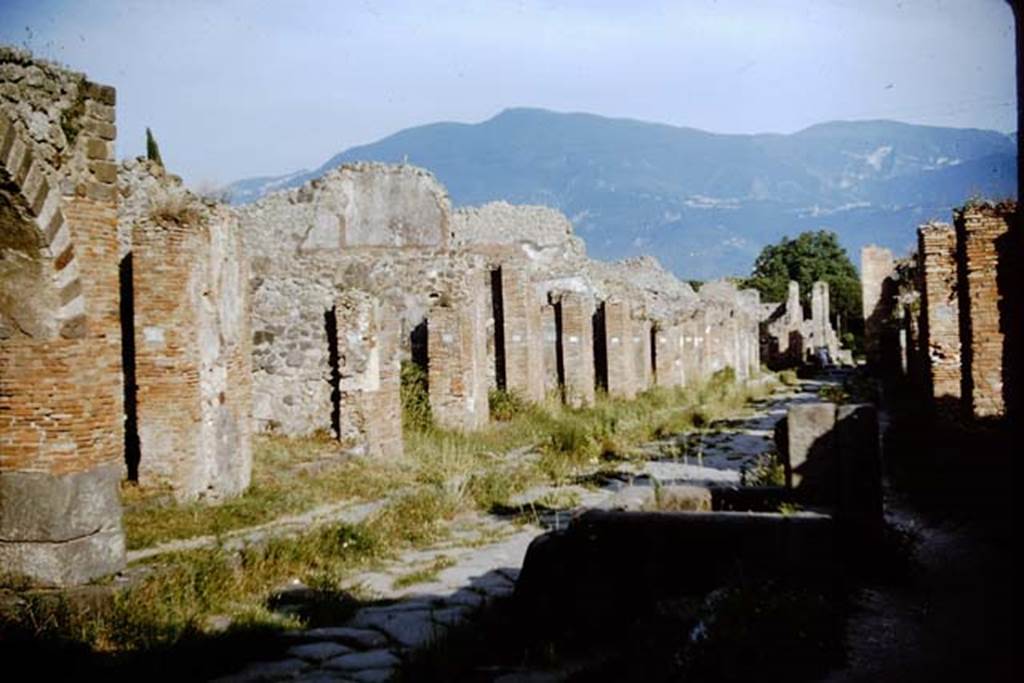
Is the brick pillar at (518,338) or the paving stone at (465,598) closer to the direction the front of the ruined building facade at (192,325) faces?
the paving stone

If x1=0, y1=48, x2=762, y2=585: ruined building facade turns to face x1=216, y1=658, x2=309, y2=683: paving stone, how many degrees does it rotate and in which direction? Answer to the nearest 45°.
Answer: approximately 45° to its right

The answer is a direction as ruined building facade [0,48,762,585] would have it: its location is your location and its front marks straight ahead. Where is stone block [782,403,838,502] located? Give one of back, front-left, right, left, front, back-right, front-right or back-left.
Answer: front

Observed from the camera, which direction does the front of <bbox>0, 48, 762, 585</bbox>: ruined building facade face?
facing the viewer and to the right of the viewer

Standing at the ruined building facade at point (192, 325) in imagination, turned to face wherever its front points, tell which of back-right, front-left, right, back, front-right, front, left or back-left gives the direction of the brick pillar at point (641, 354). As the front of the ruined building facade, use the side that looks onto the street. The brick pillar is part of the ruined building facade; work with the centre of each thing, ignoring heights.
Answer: left

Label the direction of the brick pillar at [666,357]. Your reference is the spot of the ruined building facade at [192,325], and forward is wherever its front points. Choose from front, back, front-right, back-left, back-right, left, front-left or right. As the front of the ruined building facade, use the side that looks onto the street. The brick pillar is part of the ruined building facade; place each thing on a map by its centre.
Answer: left

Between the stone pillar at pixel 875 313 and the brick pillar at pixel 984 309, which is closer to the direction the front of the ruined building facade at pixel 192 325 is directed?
the brick pillar

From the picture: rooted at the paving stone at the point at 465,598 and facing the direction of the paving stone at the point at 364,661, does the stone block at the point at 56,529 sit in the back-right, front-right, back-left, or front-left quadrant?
front-right
